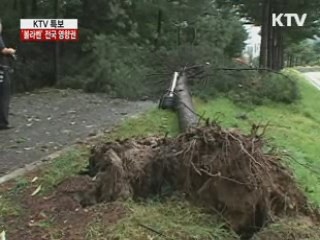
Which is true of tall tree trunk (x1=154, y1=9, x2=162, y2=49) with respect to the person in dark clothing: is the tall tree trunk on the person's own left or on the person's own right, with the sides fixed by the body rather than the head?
on the person's own left

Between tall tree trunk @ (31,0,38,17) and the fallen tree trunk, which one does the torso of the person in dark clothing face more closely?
the fallen tree trunk

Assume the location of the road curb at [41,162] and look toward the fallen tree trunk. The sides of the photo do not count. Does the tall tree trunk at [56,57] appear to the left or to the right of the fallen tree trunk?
left

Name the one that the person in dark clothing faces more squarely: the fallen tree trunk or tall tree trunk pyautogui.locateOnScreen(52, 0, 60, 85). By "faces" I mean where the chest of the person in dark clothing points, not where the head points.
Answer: the fallen tree trunk

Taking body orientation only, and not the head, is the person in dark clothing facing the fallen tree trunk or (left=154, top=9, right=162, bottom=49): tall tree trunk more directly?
the fallen tree trunk

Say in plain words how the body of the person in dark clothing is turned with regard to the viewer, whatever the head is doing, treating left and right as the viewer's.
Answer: facing to the right of the viewer

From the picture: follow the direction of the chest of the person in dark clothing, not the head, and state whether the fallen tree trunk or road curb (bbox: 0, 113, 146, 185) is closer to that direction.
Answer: the fallen tree trunk

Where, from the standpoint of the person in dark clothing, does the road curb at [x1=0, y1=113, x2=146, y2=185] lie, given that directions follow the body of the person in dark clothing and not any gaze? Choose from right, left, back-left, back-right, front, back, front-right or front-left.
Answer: right

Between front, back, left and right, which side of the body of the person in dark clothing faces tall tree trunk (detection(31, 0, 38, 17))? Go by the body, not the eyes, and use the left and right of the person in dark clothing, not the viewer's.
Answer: left
